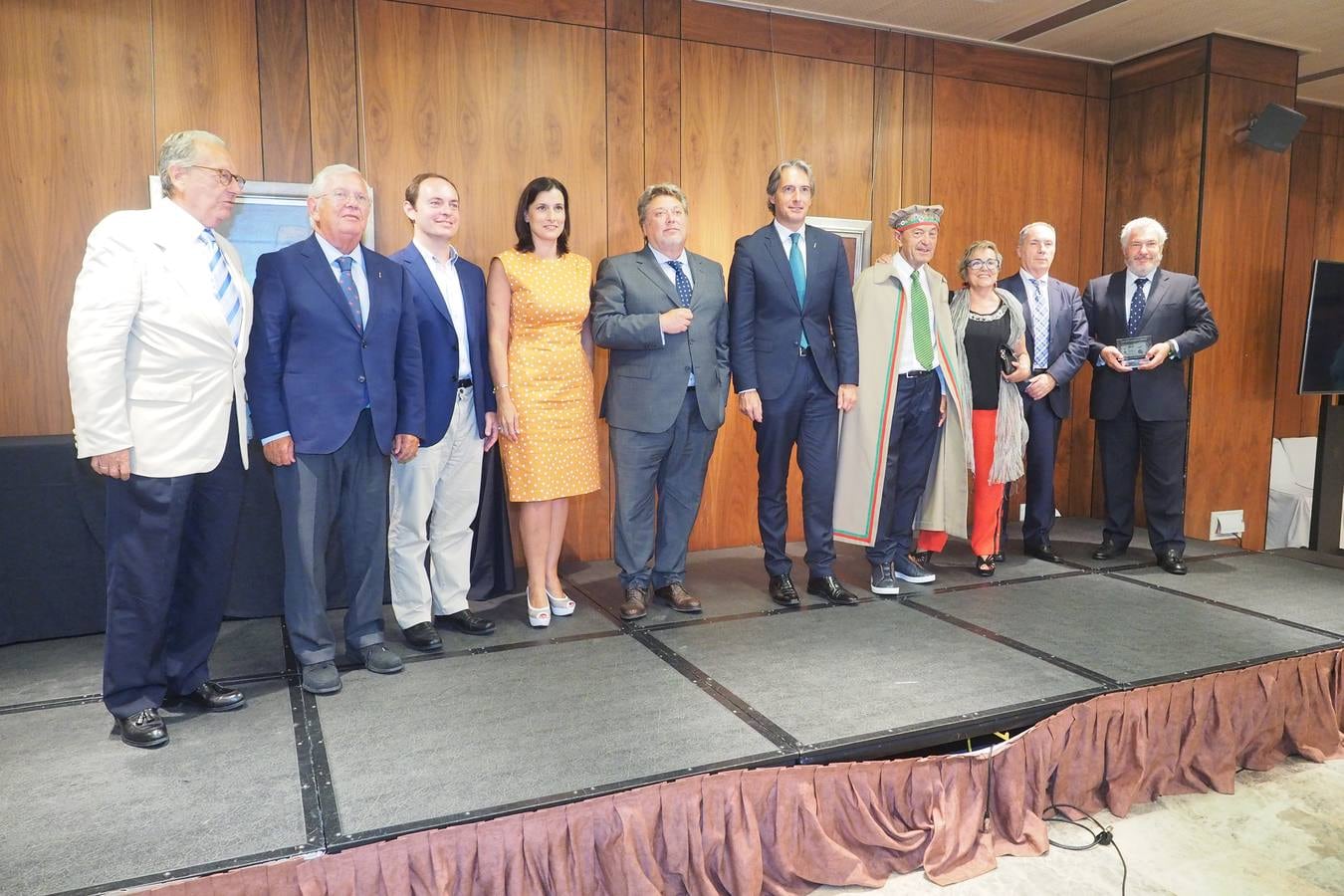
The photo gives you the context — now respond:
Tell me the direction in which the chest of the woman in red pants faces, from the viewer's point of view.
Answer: toward the camera

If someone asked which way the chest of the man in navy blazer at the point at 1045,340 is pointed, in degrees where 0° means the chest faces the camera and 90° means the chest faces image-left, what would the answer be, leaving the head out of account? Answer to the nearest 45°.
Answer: approximately 0°

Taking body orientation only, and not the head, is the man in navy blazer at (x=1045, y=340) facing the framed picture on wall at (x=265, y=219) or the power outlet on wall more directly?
the framed picture on wall

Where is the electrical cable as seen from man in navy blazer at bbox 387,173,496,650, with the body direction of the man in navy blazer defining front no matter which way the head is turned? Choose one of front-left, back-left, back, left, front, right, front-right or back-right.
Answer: front

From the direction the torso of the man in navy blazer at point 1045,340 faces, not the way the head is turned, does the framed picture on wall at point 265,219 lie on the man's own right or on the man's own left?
on the man's own right

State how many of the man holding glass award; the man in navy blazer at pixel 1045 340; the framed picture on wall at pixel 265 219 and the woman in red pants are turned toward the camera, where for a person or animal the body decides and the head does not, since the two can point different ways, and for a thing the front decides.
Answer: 4

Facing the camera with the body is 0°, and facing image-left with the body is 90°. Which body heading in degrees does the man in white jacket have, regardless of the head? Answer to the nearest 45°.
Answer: approximately 315°

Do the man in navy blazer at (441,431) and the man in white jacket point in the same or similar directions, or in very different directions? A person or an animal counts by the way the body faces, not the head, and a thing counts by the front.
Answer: same or similar directions

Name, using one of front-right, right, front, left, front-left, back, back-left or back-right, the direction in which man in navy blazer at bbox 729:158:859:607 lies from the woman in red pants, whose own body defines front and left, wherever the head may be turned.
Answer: front-right

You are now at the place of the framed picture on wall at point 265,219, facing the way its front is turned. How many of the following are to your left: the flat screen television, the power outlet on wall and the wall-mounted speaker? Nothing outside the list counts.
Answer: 3

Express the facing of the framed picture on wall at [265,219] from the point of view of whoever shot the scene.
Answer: facing the viewer

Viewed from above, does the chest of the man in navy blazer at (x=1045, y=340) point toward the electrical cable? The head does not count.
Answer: yes
